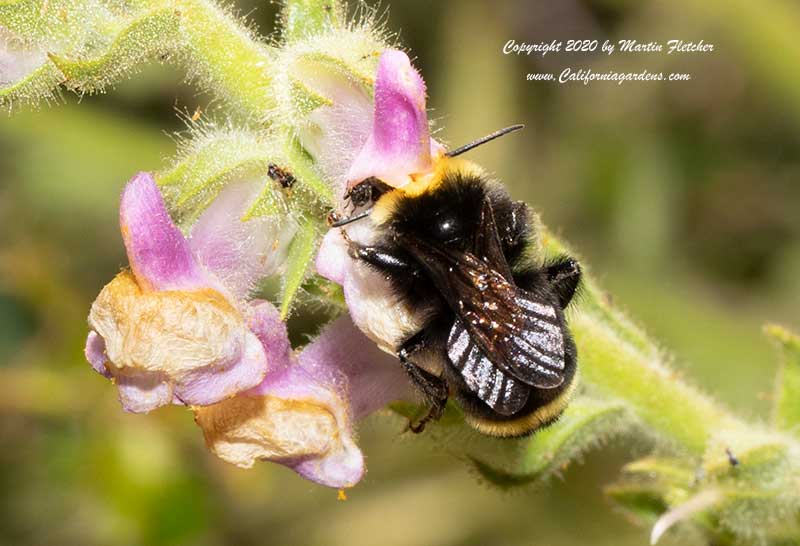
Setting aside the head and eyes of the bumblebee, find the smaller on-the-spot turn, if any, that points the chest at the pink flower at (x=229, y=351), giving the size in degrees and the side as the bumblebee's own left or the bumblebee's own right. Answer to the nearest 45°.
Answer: approximately 45° to the bumblebee's own left

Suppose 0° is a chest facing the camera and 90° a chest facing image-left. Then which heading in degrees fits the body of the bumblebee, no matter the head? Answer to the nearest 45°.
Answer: approximately 135°
